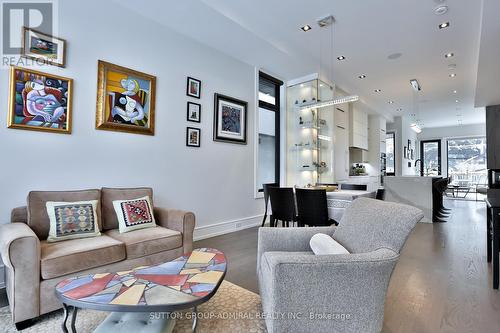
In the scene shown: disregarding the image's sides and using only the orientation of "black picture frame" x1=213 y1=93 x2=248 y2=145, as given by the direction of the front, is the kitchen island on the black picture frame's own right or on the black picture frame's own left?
on the black picture frame's own left

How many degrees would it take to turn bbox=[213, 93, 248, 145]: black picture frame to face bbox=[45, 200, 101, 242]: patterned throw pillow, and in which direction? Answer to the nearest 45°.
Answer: approximately 90° to its right

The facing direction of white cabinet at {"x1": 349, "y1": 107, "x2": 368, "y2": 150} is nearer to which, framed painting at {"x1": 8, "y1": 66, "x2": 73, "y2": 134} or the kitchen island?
the kitchen island

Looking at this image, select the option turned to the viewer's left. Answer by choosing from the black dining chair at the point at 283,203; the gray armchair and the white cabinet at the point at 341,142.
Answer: the gray armchair

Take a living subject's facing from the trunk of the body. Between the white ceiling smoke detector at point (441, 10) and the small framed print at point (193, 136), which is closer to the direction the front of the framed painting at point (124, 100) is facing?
the white ceiling smoke detector

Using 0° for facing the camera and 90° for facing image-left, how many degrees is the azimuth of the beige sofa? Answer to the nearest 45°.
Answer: approximately 315°

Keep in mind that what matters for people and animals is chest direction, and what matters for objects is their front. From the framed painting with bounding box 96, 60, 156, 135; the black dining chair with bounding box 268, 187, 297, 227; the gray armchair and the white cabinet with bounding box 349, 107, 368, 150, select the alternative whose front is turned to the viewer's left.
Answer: the gray armchair

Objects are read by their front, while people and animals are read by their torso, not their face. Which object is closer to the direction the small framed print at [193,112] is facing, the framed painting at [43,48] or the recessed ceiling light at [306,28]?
the recessed ceiling light

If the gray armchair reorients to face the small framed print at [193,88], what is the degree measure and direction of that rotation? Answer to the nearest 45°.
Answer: approximately 45° to its right

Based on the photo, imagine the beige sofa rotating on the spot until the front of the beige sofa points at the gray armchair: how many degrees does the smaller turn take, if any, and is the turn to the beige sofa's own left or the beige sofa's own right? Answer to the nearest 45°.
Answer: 0° — it already faces it

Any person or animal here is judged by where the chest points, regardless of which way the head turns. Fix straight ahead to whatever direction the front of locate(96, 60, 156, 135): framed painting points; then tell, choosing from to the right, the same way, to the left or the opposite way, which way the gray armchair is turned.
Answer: the opposite way

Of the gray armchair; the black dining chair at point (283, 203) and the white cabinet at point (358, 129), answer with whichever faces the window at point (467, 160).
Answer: the black dining chair

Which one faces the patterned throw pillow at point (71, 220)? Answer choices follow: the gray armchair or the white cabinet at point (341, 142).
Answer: the gray armchair

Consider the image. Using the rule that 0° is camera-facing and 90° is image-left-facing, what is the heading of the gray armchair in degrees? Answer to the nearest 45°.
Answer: approximately 90°

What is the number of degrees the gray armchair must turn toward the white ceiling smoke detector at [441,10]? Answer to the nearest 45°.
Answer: approximately 135° to its right
